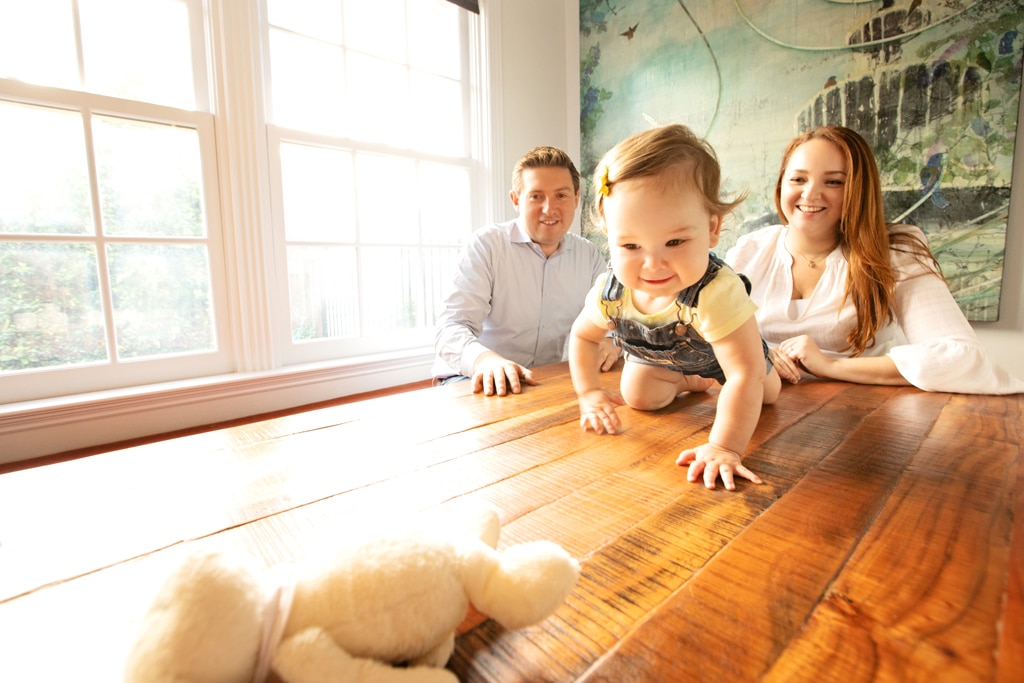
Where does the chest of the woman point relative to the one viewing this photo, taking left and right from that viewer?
facing the viewer and to the left of the viewer

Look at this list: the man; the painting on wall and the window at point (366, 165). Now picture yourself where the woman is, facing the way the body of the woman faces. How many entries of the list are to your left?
0

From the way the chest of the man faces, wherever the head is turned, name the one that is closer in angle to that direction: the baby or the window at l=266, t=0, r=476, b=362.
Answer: the baby

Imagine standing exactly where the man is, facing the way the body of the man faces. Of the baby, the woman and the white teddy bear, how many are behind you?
0

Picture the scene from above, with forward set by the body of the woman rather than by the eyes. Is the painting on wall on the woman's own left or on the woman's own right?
on the woman's own right

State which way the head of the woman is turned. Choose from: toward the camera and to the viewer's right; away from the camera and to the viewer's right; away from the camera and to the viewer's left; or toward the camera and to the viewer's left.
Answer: toward the camera and to the viewer's left

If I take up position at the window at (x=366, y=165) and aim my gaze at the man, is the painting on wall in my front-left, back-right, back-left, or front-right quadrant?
front-left

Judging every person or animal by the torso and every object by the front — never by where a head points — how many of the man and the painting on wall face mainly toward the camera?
2

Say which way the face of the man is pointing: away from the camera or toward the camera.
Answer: toward the camera

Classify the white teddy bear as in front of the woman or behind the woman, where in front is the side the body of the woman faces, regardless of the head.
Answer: in front

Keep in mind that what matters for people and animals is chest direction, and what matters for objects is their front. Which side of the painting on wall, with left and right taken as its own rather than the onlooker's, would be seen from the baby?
front

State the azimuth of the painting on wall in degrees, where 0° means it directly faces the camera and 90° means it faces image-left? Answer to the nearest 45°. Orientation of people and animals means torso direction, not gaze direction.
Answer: approximately 0°

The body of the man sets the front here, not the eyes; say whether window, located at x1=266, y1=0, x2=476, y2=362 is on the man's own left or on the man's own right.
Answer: on the man's own right

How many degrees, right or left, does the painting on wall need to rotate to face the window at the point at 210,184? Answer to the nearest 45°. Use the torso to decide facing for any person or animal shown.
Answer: approximately 45° to its right

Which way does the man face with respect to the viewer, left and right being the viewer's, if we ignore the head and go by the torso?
facing the viewer

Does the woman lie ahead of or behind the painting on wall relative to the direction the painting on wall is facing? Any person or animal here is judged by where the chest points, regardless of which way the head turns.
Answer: ahead

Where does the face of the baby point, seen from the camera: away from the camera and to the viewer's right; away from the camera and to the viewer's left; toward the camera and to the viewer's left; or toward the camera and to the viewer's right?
toward the camera and to the viewer's left
